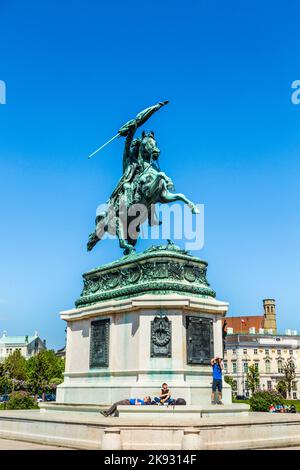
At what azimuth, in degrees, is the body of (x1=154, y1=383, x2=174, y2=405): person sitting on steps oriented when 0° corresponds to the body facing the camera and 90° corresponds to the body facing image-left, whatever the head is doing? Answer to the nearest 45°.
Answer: approximately 0°

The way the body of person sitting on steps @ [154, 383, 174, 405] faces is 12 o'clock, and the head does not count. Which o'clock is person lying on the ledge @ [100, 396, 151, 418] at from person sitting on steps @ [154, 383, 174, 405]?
person lying on the ledge @ [100, 396, 151, 418] is roughly at 3 o'clock from person sitting on steps @ [154, 383, 174, 405].

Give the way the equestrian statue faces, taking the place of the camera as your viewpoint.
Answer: facing the viewer and to the right of the viewer

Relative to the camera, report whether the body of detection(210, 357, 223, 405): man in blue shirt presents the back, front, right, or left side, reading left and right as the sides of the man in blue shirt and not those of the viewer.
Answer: front

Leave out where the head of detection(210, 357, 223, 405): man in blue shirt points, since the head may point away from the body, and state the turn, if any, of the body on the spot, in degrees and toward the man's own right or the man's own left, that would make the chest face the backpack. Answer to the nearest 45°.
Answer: approximately 45° to the man's own right

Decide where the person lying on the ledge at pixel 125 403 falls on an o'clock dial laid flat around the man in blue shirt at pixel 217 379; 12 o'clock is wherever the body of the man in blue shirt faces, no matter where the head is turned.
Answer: The person lying on the ledge is roughly at 2 o'clock from the man in blue shirt.

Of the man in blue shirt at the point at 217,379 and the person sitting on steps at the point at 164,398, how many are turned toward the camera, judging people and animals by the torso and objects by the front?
2
